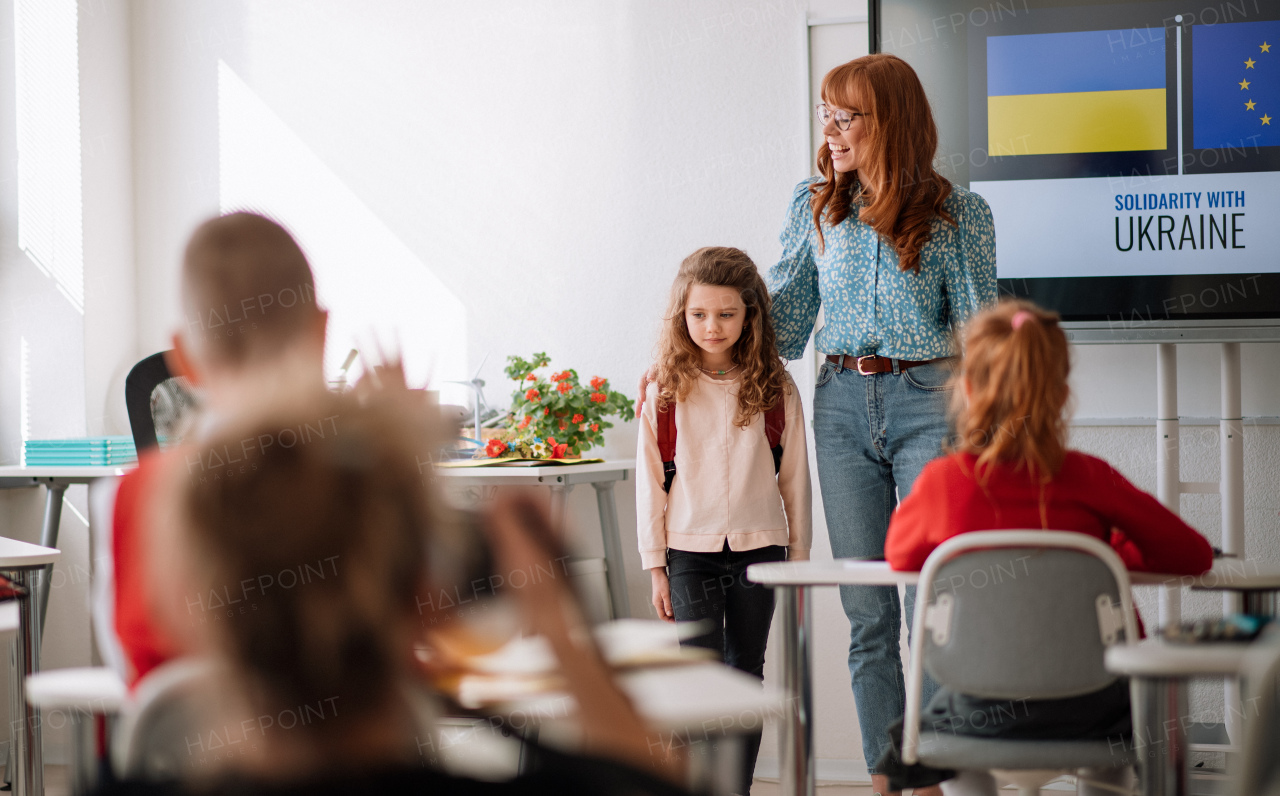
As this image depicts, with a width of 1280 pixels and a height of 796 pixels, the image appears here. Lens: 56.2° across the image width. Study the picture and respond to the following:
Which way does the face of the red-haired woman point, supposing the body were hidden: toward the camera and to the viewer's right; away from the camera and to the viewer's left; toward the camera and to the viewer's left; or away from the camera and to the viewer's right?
toward the camera and to the viewer's left

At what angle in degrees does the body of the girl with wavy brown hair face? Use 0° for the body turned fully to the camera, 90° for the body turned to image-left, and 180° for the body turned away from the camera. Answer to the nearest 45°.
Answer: approximately 0°

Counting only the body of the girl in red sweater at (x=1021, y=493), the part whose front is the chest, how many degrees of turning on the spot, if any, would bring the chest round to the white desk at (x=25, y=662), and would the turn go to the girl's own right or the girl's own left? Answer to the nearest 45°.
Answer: approximately 90° to the girl's own left

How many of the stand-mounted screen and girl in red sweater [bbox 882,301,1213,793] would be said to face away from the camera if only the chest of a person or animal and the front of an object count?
1

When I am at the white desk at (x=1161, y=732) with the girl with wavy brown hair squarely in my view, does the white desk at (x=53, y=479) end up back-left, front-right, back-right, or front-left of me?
front-left

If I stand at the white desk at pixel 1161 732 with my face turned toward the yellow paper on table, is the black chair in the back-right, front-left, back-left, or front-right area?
front-left

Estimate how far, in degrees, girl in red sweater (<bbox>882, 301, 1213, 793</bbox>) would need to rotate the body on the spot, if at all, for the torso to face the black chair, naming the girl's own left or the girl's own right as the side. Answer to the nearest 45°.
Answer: approximately 90° to the girl's own left

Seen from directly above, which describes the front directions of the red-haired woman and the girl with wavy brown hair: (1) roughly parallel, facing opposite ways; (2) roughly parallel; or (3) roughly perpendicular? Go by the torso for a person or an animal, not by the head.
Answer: roughly parallel

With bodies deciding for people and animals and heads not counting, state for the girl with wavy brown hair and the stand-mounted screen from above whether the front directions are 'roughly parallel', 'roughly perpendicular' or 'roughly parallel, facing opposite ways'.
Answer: roughly parallel

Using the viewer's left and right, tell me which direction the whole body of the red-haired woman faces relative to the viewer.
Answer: facing the viewer

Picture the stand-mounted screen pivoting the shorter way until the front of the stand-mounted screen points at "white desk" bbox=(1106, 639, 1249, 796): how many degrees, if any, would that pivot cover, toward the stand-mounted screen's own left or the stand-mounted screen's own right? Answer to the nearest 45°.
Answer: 0° — it already faces it

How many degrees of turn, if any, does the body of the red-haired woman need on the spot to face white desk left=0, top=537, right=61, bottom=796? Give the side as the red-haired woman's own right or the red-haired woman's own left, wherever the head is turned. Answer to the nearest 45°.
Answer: approximately 90° to the red-haired woman's own right

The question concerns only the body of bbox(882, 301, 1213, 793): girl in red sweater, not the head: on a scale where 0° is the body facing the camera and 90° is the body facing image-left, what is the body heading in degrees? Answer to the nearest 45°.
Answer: approximately 180°

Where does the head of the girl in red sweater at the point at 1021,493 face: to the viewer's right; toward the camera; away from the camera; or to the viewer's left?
away from the camera

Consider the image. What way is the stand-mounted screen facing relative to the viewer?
toward the camera
